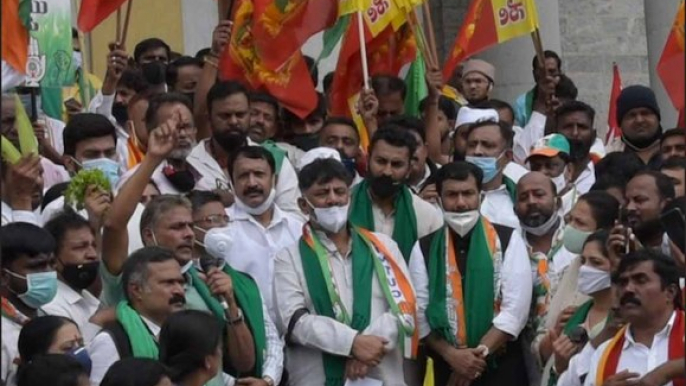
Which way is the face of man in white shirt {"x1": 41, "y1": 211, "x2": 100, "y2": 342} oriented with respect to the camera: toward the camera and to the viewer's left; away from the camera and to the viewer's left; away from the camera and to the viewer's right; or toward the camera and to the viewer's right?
toward the camera and to the viewer's right

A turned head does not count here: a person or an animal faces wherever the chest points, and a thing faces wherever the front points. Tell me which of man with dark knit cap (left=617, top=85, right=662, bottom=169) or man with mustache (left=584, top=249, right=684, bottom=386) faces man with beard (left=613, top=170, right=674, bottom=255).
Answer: man with dark knit cap (left=617, top=85, right=662, bottom=169)

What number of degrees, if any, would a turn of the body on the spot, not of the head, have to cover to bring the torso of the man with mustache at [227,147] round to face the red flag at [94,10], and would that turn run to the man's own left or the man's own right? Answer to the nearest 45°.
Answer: approximately 135° to the man's own right

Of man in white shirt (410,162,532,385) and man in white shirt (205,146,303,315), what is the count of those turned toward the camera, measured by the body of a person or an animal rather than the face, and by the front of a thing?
2

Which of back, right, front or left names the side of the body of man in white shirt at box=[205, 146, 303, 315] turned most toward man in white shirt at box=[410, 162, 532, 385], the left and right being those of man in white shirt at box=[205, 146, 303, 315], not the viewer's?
left

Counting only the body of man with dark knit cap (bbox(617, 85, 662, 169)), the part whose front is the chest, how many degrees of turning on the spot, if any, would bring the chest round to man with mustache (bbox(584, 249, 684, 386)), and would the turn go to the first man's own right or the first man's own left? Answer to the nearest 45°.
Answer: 0° — they already face them

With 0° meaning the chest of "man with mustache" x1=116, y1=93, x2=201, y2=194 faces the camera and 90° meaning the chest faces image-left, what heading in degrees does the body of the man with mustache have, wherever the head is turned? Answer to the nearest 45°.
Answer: approximately 315°

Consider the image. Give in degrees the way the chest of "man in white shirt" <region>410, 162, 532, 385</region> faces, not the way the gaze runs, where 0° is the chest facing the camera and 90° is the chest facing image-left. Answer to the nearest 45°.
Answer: approximately 0°
